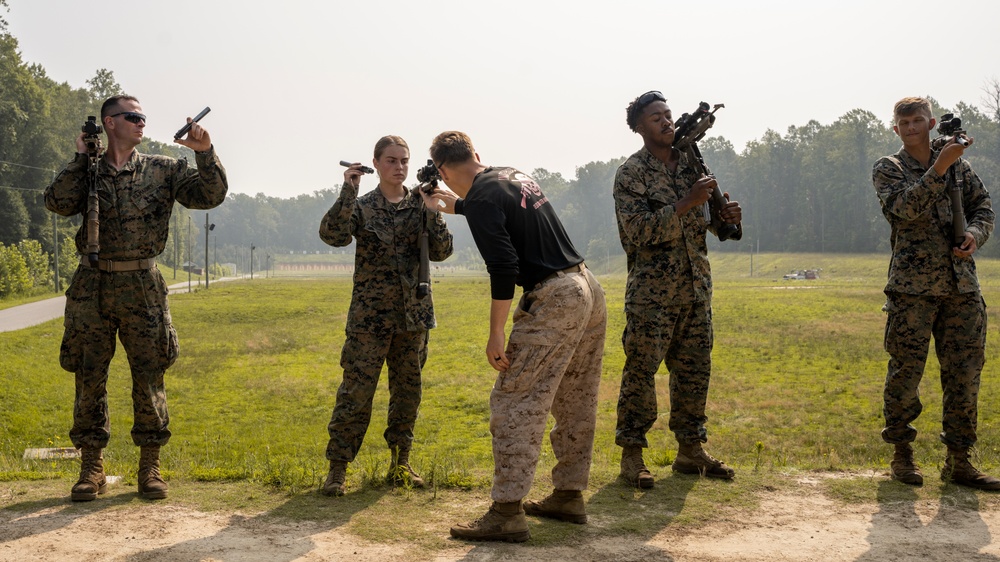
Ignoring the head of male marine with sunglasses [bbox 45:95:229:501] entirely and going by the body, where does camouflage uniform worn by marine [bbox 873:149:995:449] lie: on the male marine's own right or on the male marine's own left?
on the male marine's own left

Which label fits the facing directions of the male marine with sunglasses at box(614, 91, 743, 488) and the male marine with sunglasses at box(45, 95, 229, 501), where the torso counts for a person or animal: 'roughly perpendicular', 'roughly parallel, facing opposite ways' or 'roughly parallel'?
roughly parallel

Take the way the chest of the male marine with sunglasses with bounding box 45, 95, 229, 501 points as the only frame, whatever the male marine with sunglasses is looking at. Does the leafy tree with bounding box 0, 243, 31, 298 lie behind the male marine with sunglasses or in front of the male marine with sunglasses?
behind

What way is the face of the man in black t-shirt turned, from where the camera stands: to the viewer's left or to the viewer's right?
to the viewer's left

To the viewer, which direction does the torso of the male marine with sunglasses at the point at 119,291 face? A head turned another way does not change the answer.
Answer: toward the camera

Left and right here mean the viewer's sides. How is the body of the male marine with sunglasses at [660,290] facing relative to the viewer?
facing the viewer and to the right of the viewer

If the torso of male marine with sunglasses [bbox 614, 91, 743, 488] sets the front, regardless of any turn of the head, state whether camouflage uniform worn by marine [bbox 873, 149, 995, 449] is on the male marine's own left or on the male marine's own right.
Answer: on the male marine's own left

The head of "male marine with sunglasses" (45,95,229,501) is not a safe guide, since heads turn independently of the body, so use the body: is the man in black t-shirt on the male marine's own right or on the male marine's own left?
on the male marine's own left

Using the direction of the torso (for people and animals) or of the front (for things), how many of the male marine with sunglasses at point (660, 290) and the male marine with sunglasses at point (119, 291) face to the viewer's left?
0

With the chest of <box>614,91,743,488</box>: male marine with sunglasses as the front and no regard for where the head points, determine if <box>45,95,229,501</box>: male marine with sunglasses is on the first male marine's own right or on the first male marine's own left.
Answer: on the first male marine's own right

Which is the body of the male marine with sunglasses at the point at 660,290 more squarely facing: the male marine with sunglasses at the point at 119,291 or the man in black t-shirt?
the man in black t-shirt

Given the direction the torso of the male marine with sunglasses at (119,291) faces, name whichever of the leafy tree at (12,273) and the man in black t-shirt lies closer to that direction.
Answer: the man in black t-shirt

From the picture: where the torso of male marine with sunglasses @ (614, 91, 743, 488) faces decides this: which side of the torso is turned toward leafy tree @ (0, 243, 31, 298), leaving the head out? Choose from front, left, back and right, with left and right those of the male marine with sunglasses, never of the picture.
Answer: back
